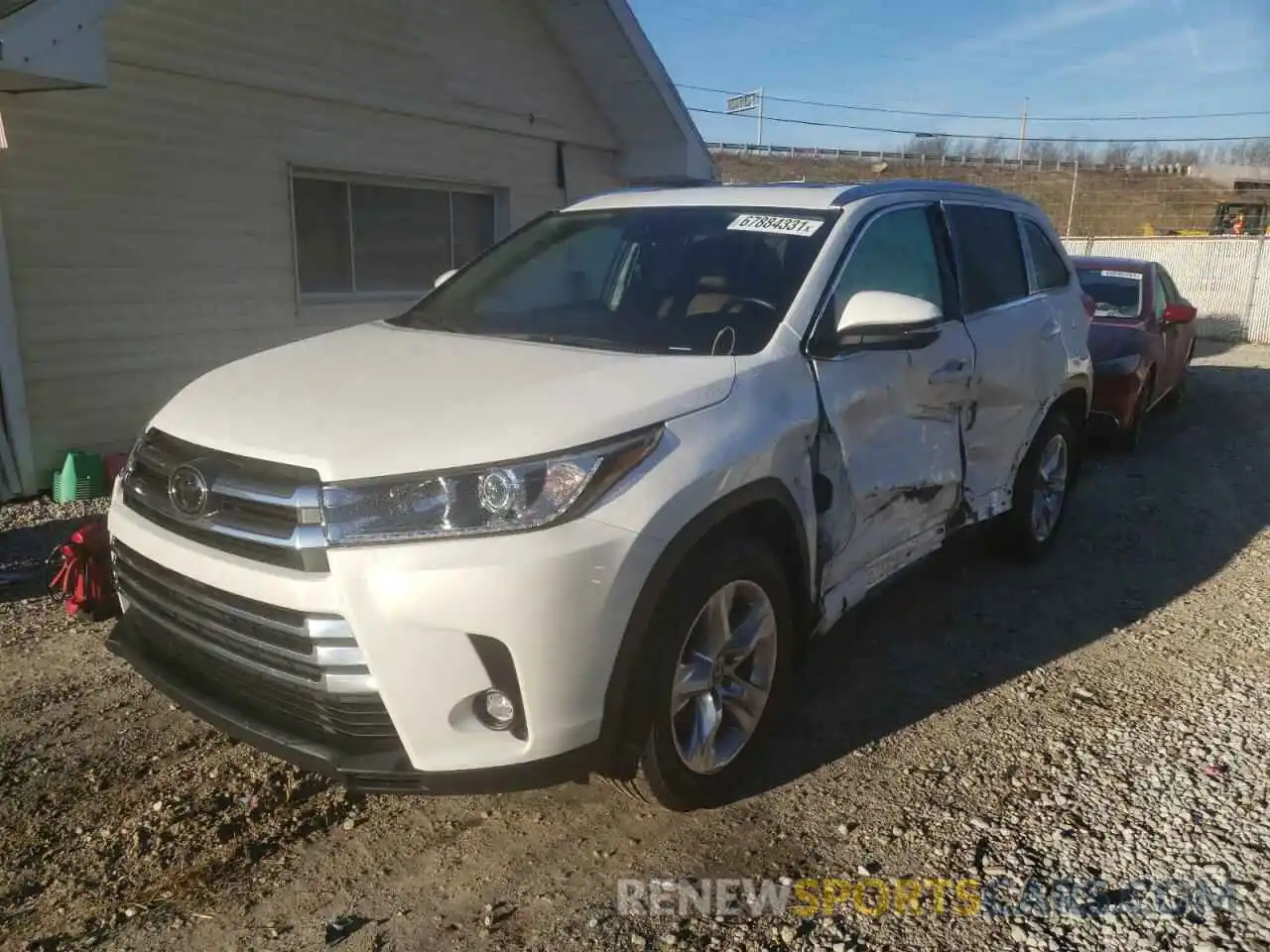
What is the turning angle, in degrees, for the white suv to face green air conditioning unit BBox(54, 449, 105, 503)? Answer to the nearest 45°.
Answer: approximately 90° to its right

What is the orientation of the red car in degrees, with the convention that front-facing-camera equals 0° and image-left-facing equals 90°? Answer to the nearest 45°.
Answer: approximately 45°

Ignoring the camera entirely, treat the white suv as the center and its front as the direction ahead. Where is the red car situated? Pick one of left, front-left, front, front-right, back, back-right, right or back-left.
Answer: back

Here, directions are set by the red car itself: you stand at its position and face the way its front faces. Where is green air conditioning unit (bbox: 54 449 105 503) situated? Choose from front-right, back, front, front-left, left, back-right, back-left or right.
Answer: front

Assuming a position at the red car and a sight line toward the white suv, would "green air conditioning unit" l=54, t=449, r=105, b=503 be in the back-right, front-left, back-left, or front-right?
front-right

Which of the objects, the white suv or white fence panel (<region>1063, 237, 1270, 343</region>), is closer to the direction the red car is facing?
the white suv

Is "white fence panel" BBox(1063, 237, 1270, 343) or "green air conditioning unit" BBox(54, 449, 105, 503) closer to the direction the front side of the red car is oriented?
the green air conditioning unit

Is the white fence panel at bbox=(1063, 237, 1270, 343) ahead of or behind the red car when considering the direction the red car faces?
behind

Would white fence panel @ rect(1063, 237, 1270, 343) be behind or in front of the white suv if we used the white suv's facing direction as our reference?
behind

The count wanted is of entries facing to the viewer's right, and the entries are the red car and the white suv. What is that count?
0
